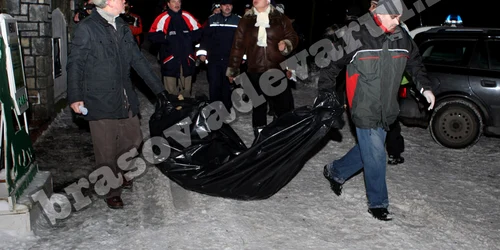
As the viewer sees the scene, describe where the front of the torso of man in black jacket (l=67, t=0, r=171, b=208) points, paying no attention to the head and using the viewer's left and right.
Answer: facing the viewer and to the right of the viewer

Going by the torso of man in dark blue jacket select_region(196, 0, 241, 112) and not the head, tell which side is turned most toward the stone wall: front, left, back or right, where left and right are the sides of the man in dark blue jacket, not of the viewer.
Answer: right

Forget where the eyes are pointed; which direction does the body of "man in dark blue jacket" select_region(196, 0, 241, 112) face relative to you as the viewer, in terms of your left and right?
facing the viewer

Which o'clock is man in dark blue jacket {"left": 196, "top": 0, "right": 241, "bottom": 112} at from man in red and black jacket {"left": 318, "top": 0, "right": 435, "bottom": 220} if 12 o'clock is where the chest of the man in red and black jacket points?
The man in dark blue jacket is roughly at 6 o'clock from the man in red and black jacket.

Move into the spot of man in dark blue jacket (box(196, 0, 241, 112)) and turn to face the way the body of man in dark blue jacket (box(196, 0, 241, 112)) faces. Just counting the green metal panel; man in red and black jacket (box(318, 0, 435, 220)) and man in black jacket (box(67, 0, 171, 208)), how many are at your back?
0

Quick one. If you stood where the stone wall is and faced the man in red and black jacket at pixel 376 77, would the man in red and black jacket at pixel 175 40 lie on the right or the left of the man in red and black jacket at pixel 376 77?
left

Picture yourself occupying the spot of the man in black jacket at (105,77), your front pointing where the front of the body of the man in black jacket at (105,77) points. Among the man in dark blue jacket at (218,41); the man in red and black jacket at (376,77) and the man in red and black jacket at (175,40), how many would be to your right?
0

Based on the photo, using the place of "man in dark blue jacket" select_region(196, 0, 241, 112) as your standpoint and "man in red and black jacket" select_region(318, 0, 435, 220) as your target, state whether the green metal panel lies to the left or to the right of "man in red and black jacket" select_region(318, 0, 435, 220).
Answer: right

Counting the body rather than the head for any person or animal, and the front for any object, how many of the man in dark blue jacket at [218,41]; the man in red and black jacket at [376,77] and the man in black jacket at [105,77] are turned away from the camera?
0

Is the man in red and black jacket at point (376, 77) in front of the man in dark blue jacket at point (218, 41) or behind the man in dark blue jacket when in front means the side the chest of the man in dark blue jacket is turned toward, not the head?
in front

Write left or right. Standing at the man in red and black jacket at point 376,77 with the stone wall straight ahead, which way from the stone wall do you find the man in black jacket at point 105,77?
left

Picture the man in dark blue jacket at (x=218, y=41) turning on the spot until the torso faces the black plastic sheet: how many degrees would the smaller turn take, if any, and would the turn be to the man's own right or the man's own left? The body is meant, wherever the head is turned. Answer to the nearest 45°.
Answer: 0° — they already face it

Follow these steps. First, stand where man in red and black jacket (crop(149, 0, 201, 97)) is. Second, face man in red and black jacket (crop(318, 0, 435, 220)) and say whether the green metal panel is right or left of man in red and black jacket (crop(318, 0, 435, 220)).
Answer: right
